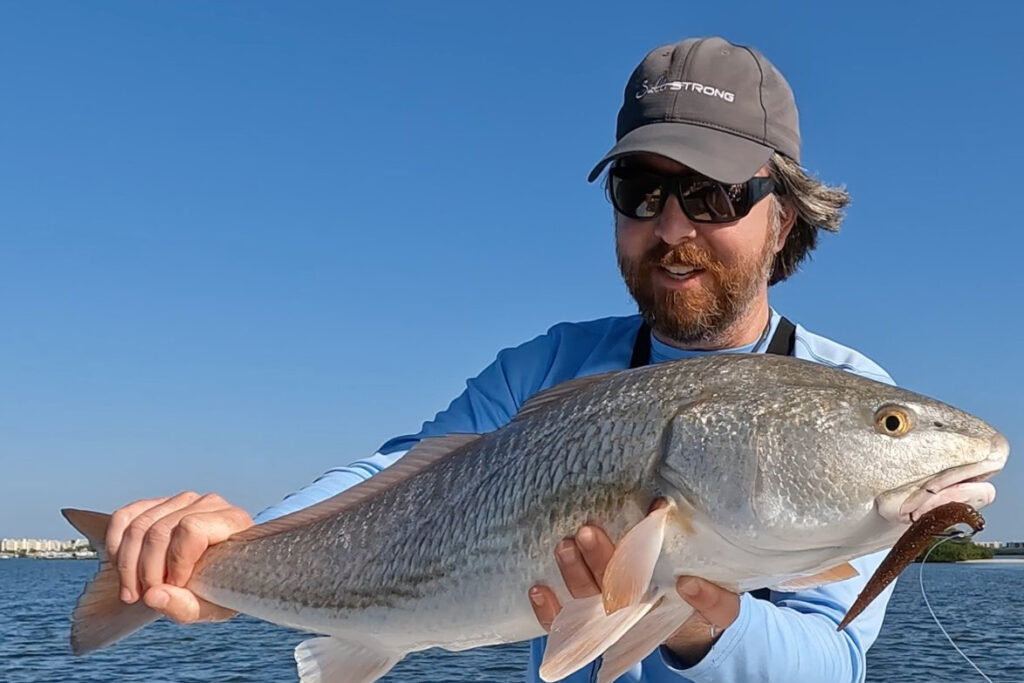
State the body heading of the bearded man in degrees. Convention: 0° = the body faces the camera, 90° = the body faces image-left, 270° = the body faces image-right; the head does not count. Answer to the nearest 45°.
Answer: approximately 0°
